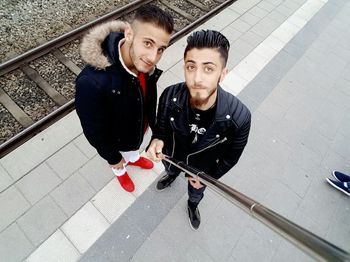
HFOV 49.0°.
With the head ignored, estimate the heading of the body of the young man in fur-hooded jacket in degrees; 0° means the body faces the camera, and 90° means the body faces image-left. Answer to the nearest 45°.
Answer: approximately 315°
